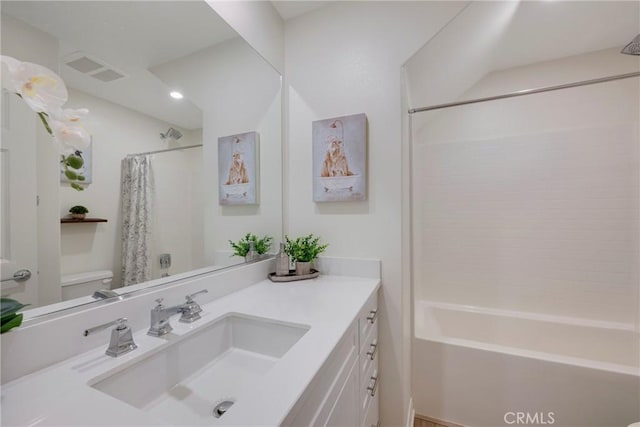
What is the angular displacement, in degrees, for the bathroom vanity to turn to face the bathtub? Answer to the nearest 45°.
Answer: approximately 45° to its left
